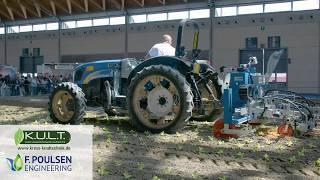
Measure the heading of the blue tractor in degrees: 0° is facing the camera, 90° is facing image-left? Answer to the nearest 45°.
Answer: approximately 135°
